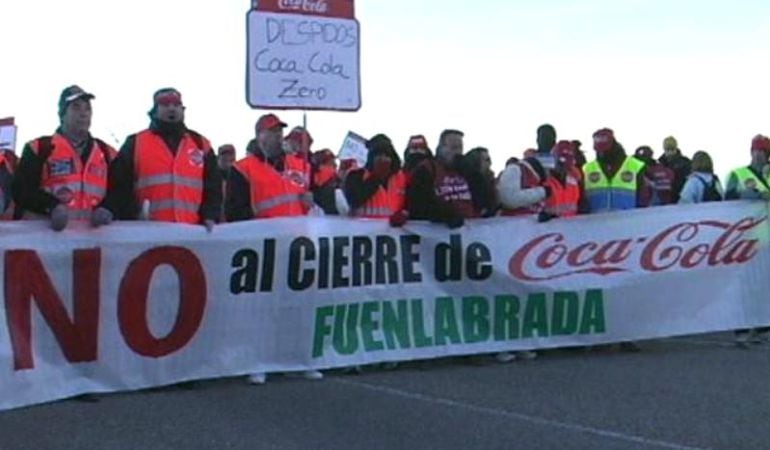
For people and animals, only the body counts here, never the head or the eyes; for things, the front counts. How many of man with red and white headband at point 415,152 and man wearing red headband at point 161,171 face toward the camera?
2

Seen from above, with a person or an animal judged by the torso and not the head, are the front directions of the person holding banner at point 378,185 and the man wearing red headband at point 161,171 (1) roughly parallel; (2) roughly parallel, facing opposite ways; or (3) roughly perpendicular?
roughly parallel

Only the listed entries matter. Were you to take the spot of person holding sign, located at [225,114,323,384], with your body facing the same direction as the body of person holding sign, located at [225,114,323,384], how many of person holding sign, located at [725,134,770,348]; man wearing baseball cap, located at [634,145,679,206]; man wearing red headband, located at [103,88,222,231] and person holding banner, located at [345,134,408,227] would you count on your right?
1

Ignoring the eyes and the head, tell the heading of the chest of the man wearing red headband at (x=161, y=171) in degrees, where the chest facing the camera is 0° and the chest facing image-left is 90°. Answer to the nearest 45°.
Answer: approximately 0°

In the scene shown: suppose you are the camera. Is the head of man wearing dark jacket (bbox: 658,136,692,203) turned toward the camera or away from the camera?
toward the camera

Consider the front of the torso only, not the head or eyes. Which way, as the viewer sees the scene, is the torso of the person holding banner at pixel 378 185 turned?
toward the camera

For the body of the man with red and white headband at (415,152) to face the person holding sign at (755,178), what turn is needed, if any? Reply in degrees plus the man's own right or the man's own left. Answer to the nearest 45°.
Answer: approximately 90° to the man's own left

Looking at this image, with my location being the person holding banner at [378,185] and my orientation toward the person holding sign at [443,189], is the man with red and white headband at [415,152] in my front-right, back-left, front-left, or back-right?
front-left

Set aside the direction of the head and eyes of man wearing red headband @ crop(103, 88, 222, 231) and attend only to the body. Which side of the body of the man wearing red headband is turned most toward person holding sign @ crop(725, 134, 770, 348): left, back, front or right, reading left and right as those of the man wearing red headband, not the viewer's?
left

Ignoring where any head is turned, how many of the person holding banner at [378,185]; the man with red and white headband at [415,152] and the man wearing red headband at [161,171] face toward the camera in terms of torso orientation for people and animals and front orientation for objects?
3

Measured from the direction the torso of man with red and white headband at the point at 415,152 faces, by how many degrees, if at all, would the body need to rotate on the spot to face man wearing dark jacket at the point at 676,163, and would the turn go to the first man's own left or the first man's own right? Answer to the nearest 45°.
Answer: approximately 135° to the first man's own left

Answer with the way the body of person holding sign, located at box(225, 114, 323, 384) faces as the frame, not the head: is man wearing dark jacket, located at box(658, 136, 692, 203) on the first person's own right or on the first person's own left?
on the first person's own left

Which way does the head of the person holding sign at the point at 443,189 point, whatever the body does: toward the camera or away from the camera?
toward the camera

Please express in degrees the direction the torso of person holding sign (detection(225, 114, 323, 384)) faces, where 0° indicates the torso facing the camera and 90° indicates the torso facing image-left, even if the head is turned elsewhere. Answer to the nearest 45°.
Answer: approximately 315°

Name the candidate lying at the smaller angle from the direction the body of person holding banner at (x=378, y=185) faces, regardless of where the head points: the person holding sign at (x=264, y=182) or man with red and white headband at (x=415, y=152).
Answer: the person holding sign

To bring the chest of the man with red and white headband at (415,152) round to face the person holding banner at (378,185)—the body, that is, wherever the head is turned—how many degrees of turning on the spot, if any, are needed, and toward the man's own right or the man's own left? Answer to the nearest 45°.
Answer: approximately 45° to the man's own right

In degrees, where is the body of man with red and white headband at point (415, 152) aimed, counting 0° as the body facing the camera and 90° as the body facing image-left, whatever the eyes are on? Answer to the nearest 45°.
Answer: approximately 0°

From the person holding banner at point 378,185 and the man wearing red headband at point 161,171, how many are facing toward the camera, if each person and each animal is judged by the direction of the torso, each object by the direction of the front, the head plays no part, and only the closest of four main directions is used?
2
